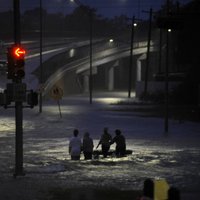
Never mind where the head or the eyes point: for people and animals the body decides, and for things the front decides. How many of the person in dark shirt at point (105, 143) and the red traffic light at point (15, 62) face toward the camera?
1

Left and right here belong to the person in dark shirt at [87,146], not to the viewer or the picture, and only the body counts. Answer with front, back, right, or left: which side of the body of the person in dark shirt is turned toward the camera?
back

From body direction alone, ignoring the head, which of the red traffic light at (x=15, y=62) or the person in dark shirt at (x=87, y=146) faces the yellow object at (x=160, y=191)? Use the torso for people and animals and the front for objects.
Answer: the red traffic light

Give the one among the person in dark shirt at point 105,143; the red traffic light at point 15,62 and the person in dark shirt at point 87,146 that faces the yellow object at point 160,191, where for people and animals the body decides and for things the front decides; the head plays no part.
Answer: the red traffic light

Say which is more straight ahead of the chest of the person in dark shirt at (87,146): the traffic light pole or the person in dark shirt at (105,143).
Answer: the person in dark shirt

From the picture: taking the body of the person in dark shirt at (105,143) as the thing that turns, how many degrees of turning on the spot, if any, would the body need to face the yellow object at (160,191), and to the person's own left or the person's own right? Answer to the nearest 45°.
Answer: approximately 180°

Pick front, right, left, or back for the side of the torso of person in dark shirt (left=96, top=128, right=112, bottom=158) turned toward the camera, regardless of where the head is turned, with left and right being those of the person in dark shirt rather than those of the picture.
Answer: back

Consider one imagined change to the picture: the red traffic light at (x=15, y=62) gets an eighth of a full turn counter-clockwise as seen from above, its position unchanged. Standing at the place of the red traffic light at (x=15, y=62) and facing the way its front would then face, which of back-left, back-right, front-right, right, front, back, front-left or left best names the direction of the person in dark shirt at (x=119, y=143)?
left

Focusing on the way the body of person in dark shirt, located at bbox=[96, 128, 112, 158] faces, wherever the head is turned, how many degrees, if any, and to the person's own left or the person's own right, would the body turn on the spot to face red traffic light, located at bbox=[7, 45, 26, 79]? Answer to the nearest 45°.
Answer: approximately 135° to the person's own left

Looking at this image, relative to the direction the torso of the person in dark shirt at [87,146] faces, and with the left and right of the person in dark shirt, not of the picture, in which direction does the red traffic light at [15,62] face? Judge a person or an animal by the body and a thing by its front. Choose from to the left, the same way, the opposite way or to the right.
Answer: the opposite way

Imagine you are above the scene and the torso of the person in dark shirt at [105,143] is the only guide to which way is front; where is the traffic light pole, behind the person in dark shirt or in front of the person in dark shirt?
behind

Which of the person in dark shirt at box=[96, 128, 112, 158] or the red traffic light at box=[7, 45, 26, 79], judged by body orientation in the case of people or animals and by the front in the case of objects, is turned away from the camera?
the person in dark shirt
